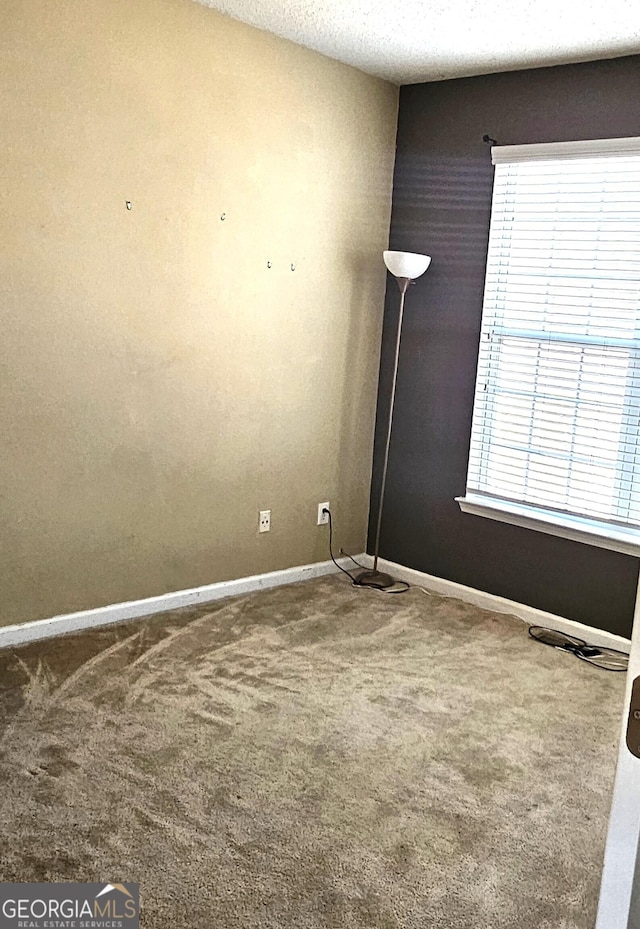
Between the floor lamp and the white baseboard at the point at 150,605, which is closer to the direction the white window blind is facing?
the white baseboard

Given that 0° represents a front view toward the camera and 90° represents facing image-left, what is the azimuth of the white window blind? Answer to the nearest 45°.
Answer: approximately 45°
